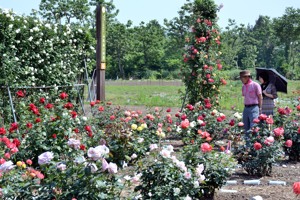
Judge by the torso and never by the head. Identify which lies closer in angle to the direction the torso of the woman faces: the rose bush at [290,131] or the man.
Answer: the man

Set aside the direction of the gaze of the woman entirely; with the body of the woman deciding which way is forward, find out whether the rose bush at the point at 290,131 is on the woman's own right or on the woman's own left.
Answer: on the woman's own left

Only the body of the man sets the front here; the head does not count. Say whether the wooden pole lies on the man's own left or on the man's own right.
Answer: on the man's own right

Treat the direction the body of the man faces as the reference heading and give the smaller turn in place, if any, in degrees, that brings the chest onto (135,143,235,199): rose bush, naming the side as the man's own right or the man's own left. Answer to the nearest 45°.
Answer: approximately 45° to the man's own left

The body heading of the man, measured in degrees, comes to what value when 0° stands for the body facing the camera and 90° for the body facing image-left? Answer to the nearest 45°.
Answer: approximately 45°

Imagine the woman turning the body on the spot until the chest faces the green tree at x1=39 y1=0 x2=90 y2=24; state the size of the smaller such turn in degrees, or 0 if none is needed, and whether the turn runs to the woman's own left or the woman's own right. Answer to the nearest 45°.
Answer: approximately 90° to the woman's own right

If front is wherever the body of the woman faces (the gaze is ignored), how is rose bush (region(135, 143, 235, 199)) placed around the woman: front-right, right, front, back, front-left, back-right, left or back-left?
front-left

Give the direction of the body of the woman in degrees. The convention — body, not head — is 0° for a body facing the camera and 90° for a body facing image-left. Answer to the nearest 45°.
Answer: approximately 45°
